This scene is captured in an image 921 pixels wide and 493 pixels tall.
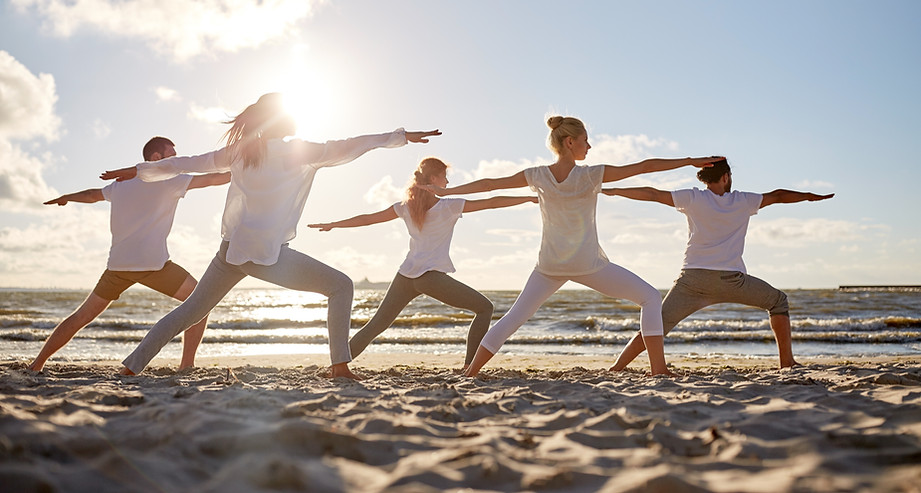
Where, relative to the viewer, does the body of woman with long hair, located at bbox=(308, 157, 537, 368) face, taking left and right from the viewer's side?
facing away from the viewer

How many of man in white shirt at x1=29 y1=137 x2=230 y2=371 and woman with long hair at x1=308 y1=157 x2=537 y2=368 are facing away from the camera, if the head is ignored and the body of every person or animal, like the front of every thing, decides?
2

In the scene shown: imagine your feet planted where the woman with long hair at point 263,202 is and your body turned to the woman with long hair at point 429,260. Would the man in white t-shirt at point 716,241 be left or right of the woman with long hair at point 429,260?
right

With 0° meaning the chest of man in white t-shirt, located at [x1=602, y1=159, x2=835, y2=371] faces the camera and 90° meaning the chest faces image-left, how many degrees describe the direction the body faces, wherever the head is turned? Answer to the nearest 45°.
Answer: approximately 180°

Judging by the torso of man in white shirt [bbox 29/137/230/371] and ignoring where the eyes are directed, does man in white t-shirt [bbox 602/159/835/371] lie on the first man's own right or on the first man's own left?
on the first man's own right

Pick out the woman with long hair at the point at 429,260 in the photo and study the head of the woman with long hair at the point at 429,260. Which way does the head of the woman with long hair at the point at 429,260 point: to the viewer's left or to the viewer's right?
to the viewer's right

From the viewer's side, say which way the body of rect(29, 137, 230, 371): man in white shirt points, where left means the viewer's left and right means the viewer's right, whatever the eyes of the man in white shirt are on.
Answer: facing away from the viewer
